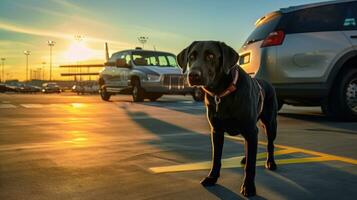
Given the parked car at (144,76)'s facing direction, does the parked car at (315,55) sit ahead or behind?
ahead

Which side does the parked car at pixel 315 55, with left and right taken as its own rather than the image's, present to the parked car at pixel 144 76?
left

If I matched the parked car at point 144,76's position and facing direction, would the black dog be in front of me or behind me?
in front

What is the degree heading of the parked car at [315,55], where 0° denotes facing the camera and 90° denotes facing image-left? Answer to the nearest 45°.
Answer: approximately 225°

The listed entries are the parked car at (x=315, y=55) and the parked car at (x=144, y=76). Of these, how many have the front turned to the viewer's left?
0

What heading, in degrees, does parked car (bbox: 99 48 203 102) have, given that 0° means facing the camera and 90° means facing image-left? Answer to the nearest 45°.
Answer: approximately 315°

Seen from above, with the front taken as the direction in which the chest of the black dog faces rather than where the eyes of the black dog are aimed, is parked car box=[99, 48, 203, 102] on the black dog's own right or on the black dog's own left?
on the black dog's own right

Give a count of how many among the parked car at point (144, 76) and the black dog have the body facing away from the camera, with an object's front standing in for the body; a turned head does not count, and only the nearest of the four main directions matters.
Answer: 0
